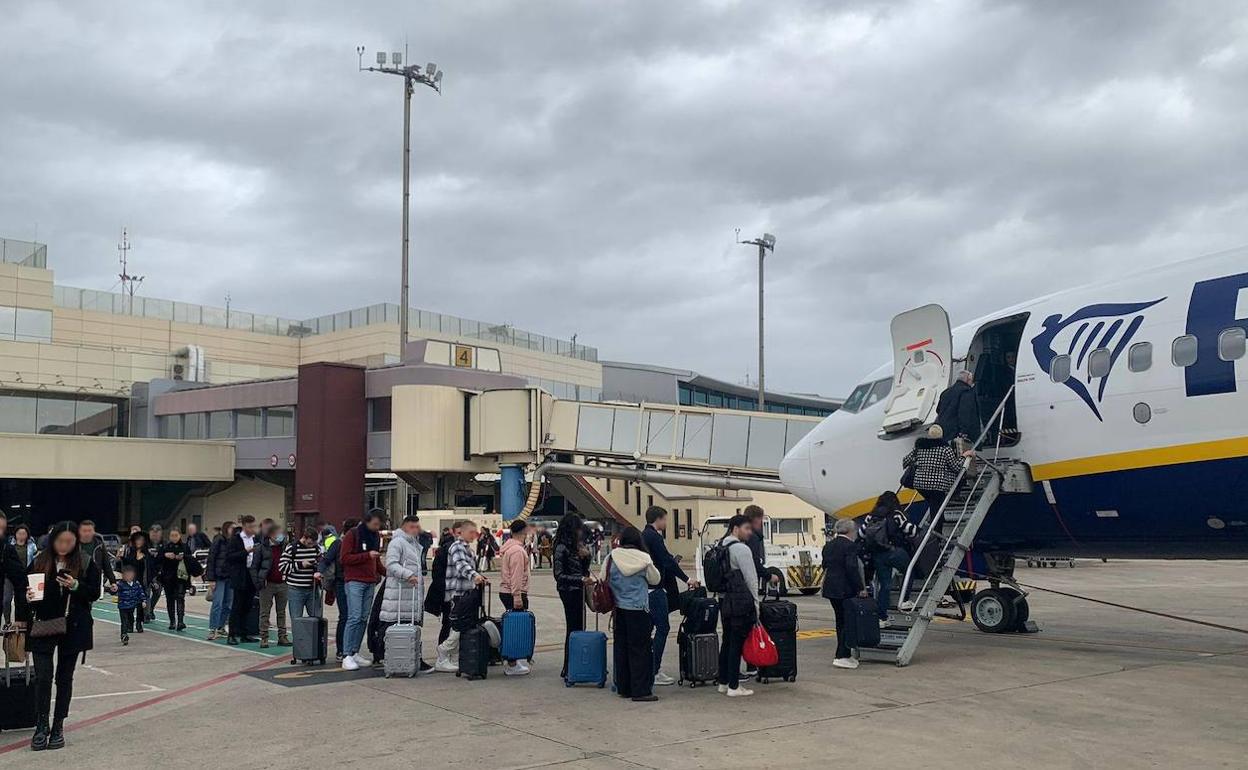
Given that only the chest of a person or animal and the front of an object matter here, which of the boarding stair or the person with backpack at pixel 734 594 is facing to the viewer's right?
the person with backpack

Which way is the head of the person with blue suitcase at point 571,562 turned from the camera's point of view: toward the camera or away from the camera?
away from the camera

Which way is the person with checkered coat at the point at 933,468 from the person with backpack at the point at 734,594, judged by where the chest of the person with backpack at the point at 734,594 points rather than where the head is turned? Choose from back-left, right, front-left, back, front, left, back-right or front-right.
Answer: front-left

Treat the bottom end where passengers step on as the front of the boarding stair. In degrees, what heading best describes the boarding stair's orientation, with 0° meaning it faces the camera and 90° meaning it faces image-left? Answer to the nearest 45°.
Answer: approximately 45°

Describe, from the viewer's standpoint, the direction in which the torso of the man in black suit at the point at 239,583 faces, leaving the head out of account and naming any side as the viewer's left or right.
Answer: facing the viewer and to the right of the viewer

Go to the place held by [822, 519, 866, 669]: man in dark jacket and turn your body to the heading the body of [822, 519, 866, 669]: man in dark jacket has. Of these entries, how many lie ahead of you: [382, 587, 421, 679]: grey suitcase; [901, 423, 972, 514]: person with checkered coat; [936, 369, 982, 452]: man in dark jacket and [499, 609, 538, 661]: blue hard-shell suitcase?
2

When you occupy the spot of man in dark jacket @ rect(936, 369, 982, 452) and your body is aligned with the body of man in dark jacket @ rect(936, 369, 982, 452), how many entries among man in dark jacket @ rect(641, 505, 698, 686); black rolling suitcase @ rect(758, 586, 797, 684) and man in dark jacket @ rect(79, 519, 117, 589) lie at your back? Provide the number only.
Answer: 3

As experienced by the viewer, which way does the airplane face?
facing away from the viewer and to the left of the viewer

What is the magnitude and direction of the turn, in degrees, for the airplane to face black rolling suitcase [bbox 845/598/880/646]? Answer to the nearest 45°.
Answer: approximately 90° to its left

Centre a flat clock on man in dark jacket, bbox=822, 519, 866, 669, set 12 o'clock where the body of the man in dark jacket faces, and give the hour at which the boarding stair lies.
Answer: The boarding stair is roughly at 12 o'clock from the man in dark jacket.

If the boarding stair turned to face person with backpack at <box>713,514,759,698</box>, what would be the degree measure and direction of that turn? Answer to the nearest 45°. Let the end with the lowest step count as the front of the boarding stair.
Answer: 0° — it already faces them

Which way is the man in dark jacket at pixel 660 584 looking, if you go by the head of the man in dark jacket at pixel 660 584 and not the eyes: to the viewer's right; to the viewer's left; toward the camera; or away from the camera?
to the viewer's right
